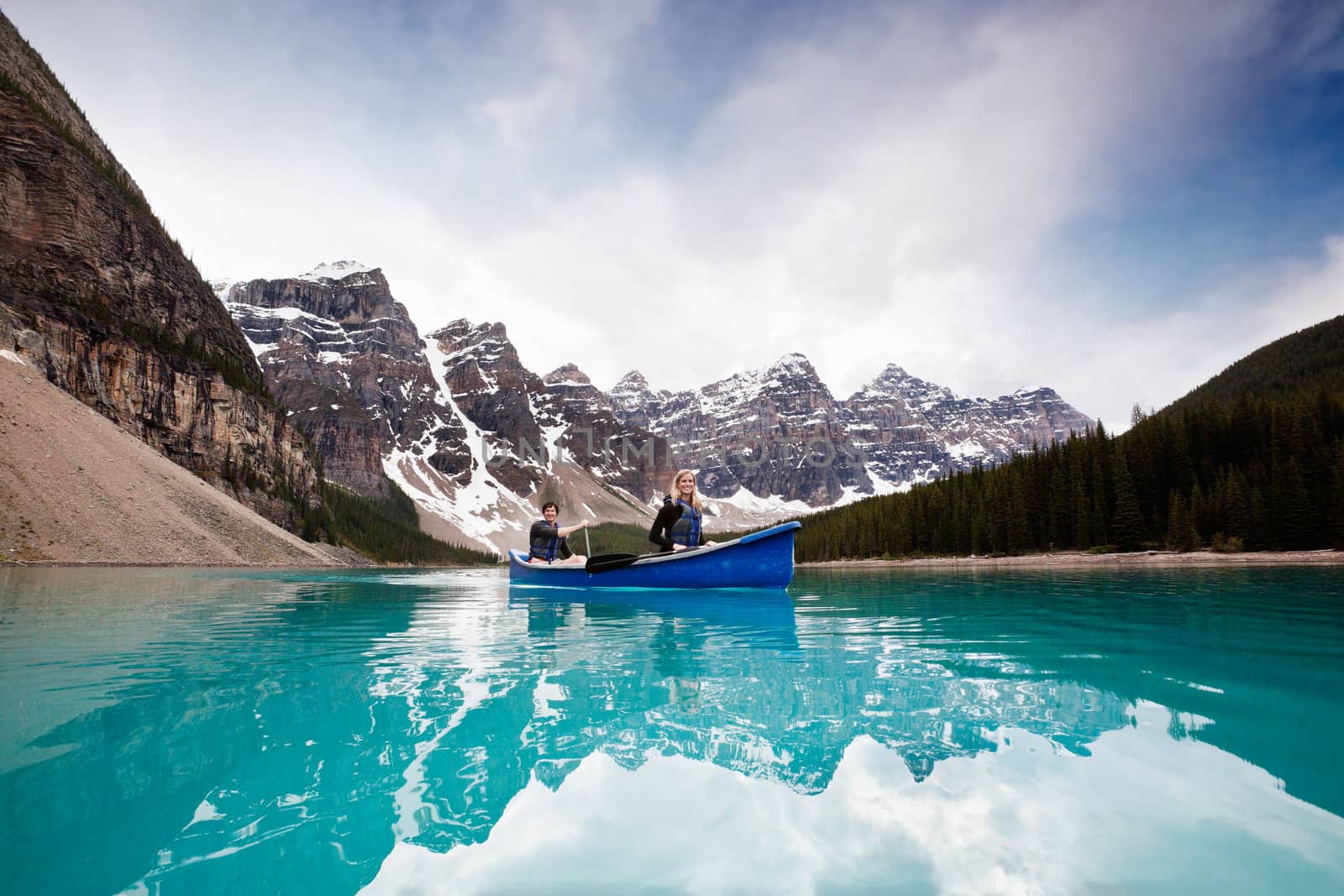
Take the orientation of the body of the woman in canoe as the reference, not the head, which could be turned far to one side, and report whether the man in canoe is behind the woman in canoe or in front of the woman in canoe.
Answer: behind

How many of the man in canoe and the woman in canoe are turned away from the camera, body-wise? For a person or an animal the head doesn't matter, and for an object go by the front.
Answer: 0

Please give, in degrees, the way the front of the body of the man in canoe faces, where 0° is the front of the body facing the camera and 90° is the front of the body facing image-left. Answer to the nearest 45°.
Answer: approximately 315°

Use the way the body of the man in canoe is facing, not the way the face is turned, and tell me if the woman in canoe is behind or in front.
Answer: in front
